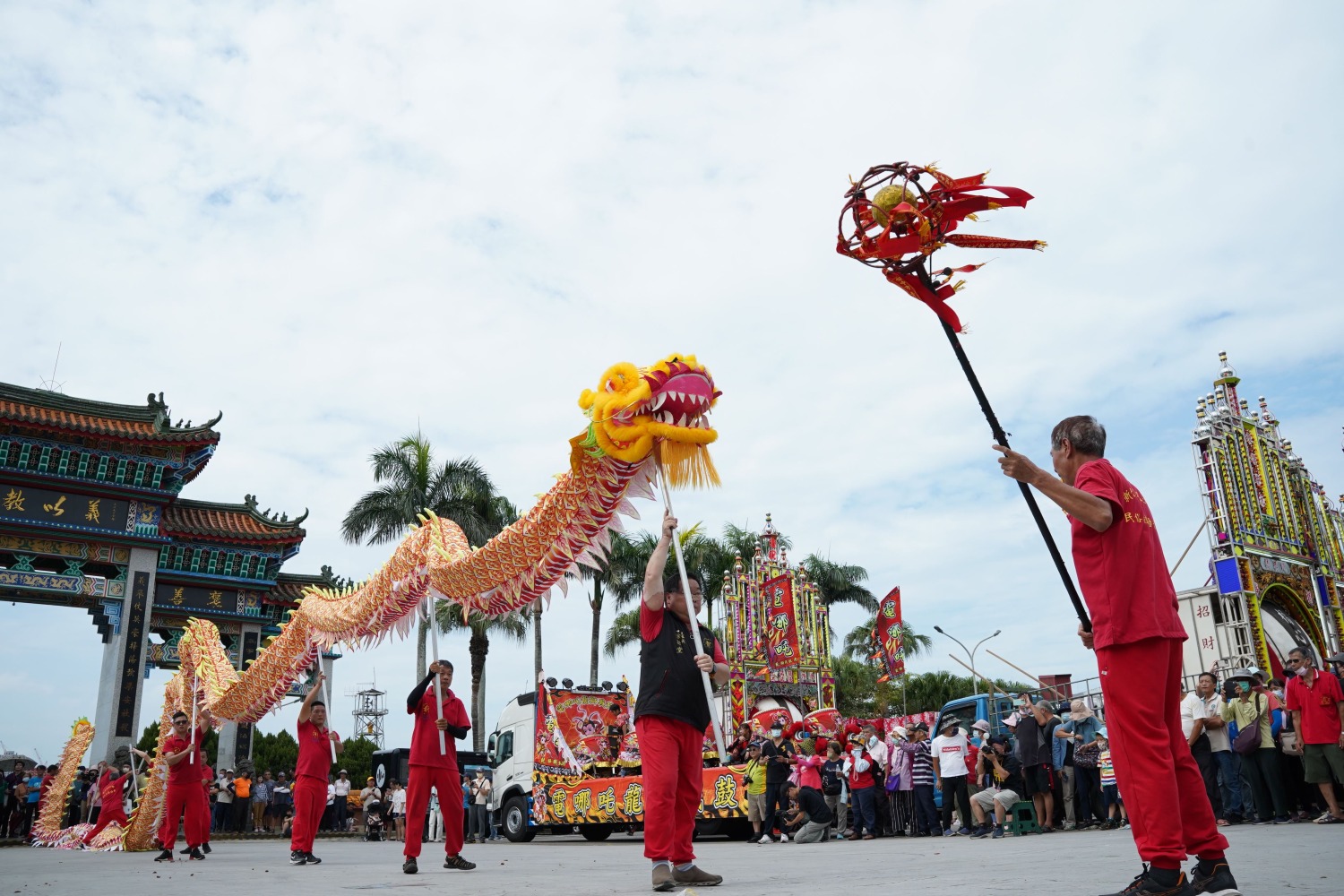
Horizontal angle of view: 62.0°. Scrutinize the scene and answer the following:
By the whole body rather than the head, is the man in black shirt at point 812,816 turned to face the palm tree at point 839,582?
no

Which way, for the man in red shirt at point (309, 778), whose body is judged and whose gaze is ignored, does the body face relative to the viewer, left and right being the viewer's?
facing the viewer and to the right of the viewer

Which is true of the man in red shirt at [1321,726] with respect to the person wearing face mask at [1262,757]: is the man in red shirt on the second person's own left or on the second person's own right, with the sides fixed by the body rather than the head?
on the second person's own left

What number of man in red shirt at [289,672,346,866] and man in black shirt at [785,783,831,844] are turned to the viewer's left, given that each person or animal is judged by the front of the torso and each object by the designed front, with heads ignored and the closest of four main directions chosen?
1

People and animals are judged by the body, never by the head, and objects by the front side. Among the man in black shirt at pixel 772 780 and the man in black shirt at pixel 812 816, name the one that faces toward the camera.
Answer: the man in black shirt at pixel 772 780

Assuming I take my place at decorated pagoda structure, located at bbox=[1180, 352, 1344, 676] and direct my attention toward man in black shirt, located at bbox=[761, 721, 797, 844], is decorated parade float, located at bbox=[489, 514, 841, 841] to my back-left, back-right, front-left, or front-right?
front-right

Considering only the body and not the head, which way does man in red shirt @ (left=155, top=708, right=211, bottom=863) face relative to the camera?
toward the camera

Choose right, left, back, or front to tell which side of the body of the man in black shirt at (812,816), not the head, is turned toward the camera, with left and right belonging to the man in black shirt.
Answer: left

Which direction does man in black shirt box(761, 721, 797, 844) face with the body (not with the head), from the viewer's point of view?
toward the camera

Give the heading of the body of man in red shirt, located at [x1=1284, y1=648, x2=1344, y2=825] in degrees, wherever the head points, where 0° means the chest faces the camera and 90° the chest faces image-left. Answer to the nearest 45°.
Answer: approximately 45°

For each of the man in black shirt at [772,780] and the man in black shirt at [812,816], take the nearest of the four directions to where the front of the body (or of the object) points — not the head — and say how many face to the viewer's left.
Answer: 1

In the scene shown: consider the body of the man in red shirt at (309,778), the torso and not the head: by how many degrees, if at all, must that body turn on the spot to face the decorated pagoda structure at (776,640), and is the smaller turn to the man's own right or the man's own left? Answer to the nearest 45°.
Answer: approximately 90° to the man's own left

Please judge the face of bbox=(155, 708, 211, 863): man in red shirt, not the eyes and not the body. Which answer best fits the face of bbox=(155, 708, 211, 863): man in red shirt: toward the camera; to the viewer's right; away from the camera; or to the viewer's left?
toward the camera

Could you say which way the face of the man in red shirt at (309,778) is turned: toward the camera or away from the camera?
toward the camera

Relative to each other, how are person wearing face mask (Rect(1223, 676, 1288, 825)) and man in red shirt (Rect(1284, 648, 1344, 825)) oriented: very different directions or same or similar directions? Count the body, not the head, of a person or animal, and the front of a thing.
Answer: same or similar directions

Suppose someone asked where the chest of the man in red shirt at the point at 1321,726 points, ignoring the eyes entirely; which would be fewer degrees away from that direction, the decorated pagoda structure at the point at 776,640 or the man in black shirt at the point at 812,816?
the man in black shirt

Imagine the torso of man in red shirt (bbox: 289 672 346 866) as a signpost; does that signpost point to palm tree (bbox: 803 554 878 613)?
no
